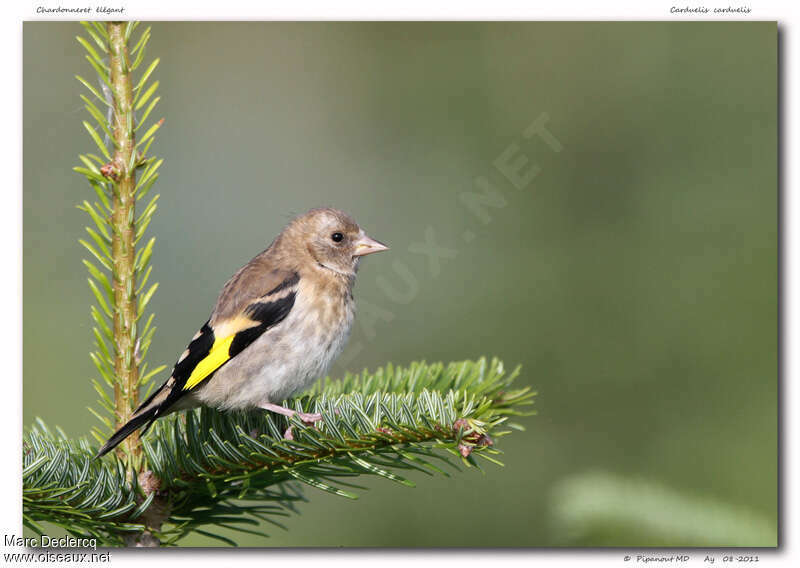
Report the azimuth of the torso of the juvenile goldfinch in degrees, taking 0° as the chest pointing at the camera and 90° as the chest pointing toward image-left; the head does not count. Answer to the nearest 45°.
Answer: approximately 270°
